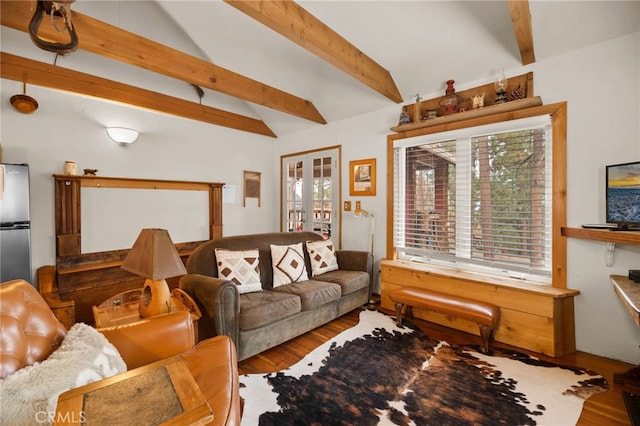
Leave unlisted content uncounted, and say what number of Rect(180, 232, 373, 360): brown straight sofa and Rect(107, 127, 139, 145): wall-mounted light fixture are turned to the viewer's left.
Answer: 0

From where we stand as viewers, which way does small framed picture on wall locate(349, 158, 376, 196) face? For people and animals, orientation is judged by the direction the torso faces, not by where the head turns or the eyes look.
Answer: facing the viewer and to the left of the viewer

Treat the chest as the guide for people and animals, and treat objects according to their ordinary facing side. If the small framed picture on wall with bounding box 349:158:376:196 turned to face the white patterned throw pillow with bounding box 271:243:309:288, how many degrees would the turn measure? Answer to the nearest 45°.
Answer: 0° — it already faces it

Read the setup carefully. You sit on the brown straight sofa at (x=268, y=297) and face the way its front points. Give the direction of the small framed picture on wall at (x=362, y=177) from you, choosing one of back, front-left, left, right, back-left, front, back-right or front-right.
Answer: left

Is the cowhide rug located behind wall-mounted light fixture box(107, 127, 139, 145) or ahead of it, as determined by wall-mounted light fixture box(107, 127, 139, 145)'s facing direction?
ahead

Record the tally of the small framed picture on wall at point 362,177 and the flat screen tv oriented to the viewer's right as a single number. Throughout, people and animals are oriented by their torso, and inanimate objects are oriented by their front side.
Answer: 0

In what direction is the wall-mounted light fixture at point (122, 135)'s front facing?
toward the camera

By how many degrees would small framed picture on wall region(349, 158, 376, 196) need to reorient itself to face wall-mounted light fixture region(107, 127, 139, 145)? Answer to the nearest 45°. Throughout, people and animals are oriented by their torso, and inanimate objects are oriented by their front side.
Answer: approximately 45° to its right

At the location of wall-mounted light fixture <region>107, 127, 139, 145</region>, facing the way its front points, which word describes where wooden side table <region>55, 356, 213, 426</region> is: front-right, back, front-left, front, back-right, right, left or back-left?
front

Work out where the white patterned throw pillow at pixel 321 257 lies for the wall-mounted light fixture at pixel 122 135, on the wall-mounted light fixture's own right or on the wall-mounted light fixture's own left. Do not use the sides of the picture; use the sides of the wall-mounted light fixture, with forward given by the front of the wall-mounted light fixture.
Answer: on the wall-mounted light fixture's own left

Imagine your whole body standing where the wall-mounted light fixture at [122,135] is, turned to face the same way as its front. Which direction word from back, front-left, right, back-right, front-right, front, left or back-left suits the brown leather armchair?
front

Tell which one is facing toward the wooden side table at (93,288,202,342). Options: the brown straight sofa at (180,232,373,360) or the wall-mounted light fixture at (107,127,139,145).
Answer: the wall-mounted light fixture

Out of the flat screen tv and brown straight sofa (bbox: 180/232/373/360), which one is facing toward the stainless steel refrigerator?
the flat screen tv

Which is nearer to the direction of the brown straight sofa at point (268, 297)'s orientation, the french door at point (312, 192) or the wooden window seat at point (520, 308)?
the wooden window seat

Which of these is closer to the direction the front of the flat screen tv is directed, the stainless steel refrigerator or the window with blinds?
the stainless steel refrigerator

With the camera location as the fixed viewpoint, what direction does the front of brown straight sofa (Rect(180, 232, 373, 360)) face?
facing the viewer and to the right of the viewer

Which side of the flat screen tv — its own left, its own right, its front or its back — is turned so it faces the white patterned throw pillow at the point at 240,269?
front

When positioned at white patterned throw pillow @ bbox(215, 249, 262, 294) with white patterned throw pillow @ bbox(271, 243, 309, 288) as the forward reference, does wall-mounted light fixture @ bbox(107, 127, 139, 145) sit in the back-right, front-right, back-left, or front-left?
back-left

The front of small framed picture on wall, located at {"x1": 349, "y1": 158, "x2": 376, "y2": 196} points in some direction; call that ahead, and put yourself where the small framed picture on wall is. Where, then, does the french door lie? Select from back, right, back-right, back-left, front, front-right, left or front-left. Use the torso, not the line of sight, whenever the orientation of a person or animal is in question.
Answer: right

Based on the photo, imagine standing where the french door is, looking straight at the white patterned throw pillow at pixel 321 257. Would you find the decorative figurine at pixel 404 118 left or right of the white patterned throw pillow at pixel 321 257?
left
